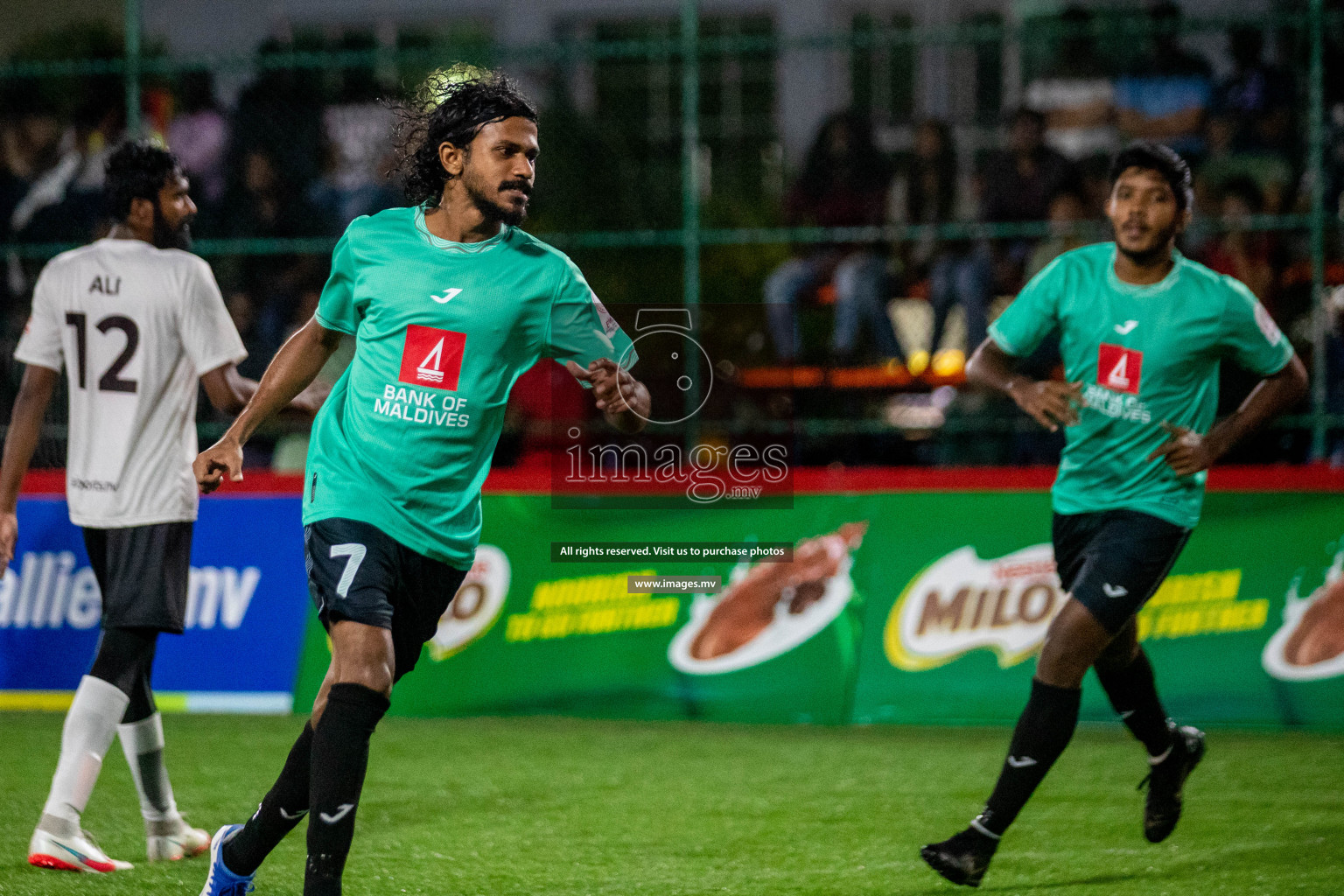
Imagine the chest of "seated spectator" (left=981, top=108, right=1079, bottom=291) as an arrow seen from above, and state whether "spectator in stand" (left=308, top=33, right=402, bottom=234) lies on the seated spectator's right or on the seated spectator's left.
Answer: on the seated spectator's right

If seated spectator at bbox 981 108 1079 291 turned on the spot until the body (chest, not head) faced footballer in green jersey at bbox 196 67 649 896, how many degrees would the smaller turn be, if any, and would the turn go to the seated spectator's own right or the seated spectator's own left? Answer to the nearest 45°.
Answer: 0° — they already face them

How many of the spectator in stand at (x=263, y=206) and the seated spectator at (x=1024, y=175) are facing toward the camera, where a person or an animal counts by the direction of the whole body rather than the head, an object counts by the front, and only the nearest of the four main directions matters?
2

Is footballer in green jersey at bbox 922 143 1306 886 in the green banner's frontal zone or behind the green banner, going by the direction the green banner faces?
frontal zone

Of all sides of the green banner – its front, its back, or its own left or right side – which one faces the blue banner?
right

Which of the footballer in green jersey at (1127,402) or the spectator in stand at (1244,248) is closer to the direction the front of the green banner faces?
the footballer in green jersey

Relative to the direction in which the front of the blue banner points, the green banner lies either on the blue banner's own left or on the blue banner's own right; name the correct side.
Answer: on the blue banner's own left

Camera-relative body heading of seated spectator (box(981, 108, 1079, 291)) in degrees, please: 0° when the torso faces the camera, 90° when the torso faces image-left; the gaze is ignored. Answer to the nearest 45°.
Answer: approximately 0°

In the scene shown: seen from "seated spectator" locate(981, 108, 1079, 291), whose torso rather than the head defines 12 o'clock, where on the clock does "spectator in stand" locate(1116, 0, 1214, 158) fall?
The spectator in stand is roughly at 8 o'clock from the seated spectator.

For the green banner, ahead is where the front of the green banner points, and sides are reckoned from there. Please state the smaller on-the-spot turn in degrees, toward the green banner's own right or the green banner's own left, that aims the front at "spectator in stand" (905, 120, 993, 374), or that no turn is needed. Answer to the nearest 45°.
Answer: approximately 180°

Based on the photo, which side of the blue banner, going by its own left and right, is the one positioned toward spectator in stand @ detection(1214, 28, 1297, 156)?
left

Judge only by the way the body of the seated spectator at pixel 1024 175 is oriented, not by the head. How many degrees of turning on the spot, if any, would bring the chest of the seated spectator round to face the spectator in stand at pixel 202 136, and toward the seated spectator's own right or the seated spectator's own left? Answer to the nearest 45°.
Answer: approximately 90° to the seated spectator's own right

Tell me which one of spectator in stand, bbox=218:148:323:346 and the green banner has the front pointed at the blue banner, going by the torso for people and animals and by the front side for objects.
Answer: the spectator in stand
